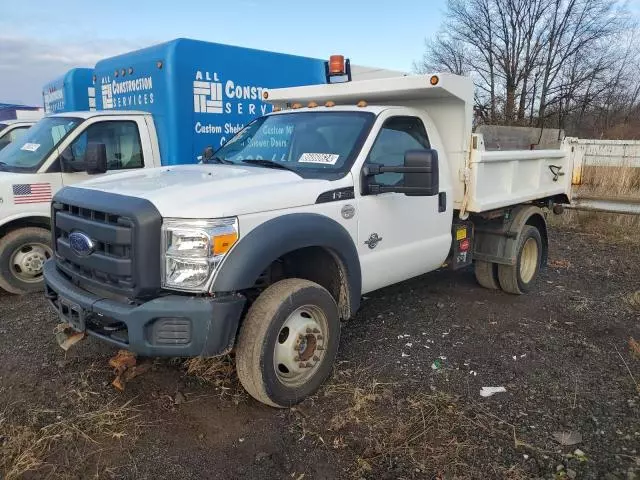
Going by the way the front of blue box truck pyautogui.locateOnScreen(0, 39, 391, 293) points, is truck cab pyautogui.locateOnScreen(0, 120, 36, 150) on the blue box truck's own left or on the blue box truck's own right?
on the blue box truck's own right

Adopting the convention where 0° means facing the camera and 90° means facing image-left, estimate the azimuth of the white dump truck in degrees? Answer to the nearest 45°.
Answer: approximately 45°

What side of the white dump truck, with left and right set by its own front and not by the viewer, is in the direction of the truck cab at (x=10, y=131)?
right

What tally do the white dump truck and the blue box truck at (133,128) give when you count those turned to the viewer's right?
0

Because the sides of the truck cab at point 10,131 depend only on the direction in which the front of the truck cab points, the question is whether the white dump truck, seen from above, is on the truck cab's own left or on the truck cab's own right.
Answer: on the truck cab's own left

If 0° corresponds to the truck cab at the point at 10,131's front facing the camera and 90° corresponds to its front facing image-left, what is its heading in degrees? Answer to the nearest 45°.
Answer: approximately 45°

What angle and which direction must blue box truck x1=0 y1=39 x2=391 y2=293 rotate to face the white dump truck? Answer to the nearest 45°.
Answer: approximately 45° to its left

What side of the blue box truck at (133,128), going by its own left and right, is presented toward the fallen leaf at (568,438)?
left
